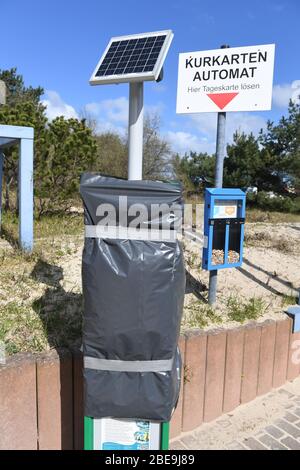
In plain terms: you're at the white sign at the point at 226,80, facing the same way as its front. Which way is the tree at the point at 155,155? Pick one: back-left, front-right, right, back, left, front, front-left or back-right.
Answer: back

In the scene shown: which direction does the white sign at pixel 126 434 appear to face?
toward the camera

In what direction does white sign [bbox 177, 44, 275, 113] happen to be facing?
toward the camera

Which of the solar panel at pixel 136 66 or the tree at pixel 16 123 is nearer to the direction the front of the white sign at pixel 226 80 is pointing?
the solar panel

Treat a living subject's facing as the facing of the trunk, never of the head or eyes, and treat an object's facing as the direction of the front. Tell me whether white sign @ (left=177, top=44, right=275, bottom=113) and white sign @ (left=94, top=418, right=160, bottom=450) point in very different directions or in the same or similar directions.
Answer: same or similar directions

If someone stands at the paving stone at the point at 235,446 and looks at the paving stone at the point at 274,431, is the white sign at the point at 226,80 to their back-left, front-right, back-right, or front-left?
front-left

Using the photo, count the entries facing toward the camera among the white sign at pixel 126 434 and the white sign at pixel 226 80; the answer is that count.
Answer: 2

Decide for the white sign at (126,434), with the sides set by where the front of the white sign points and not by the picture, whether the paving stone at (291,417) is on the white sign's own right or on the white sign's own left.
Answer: on the white sign's own left
